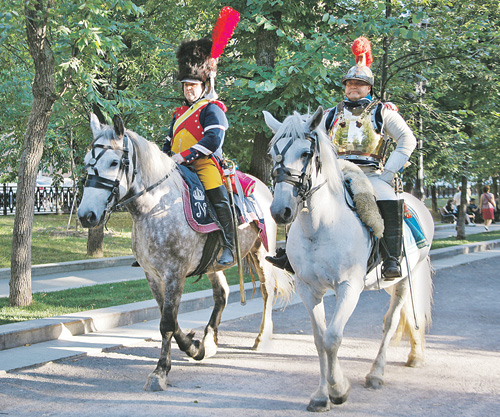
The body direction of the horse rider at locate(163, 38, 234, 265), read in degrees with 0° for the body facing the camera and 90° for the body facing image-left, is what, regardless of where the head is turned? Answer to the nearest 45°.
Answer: approximately 45°

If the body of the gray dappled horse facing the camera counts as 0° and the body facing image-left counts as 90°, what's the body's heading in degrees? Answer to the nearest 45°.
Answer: approximately 45°

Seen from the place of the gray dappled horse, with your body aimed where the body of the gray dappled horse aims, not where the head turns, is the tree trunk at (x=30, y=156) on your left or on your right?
on your right

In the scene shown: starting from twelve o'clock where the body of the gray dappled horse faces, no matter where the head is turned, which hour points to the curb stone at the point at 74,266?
The curb stone is roughly at 4 o'clock from the gray dappled horse.

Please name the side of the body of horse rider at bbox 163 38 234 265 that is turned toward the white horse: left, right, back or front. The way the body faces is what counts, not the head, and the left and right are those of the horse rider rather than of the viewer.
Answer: left

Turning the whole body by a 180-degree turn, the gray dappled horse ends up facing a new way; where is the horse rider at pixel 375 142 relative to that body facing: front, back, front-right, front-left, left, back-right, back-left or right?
front-right

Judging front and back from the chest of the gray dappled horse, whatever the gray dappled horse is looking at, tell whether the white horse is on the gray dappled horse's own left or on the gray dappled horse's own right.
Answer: on the gray dappled horse's own left

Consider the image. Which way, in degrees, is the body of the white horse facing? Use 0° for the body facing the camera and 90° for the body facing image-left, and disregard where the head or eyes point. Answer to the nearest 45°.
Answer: approximately 45°

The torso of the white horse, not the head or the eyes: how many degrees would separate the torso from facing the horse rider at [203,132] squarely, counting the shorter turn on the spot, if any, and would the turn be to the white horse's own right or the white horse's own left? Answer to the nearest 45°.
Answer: approximately 90° to the white horse's own right
